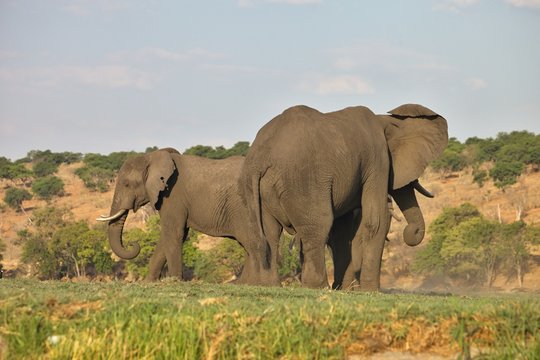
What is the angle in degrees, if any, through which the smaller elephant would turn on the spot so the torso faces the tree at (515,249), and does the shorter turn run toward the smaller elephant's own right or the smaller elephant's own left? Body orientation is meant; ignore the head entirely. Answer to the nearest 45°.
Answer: approximately 135° to the smaller elephant's own right

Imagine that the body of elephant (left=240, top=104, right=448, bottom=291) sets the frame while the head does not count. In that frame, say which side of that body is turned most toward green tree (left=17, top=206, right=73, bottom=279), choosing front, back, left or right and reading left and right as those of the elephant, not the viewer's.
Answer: left

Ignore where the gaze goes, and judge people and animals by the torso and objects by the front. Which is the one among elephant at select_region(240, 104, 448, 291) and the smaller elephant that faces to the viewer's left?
the smaller elephant

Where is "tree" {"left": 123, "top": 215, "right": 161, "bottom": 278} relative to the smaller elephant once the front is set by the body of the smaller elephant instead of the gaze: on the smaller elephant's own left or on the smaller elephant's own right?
on the smaller elephant's own right

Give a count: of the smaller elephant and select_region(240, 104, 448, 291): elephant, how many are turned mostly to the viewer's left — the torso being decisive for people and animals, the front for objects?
1

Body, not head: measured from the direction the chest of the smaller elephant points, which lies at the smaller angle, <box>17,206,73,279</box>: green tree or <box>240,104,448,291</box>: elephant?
the green tree

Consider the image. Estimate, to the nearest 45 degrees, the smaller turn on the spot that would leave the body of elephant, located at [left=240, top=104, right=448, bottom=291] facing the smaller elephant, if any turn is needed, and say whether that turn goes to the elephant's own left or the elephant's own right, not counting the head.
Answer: approximately 90° to the elephant's own left

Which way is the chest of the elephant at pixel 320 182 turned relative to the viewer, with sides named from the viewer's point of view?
facing away from the viewer and to the right of the viewer

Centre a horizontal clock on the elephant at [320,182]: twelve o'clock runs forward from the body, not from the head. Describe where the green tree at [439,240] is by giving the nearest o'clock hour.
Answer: The green tree is roughly at 11 o'clock from the elephant.

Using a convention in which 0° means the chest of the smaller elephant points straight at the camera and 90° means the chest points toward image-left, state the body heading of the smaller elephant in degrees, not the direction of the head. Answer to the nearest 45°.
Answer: approximately 90°

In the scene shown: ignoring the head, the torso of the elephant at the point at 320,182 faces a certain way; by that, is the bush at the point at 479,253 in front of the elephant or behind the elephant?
in front
